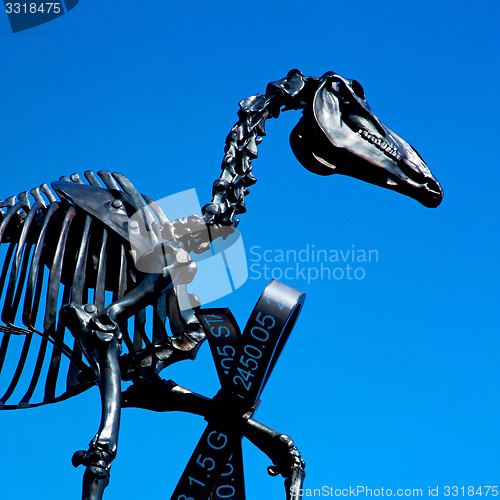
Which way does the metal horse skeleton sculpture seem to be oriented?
to the viewer's right
